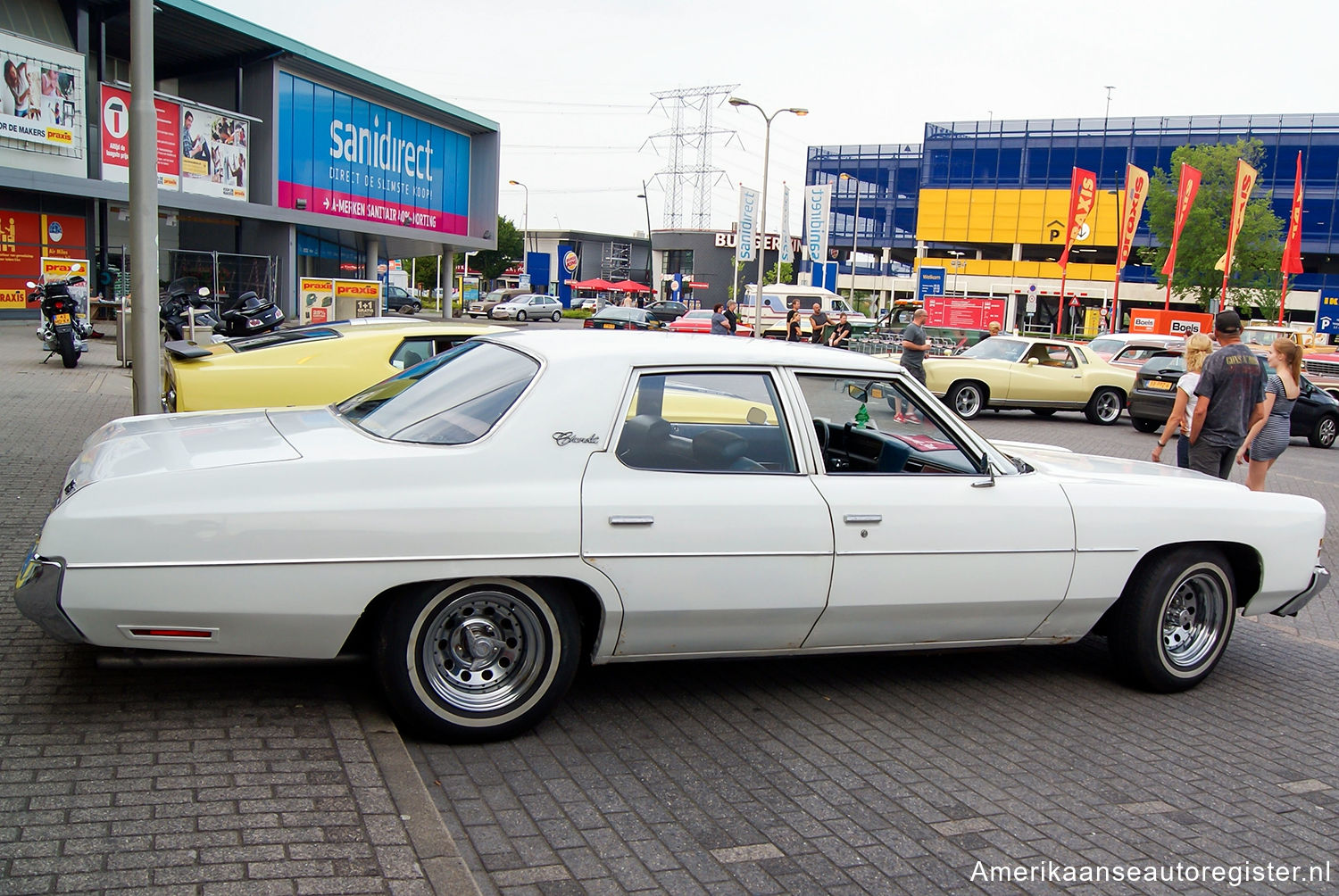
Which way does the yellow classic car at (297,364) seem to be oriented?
to the viewer's right

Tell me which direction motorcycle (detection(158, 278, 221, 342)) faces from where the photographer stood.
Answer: facing away from the viewer and to the left of the viewer

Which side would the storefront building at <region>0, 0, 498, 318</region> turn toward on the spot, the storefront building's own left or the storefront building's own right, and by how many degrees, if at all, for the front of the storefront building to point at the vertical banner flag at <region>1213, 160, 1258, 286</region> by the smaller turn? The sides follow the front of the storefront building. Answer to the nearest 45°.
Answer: approximately 45° to the storefront building's own left

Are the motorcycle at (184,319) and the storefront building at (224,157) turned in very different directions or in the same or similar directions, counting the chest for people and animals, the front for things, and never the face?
very different directions

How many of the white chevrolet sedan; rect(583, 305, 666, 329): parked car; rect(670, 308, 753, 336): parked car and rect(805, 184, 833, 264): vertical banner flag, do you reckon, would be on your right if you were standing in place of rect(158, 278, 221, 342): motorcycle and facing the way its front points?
3

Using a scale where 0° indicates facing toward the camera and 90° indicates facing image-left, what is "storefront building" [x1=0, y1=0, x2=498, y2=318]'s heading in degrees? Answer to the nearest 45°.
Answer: approximately 315°
